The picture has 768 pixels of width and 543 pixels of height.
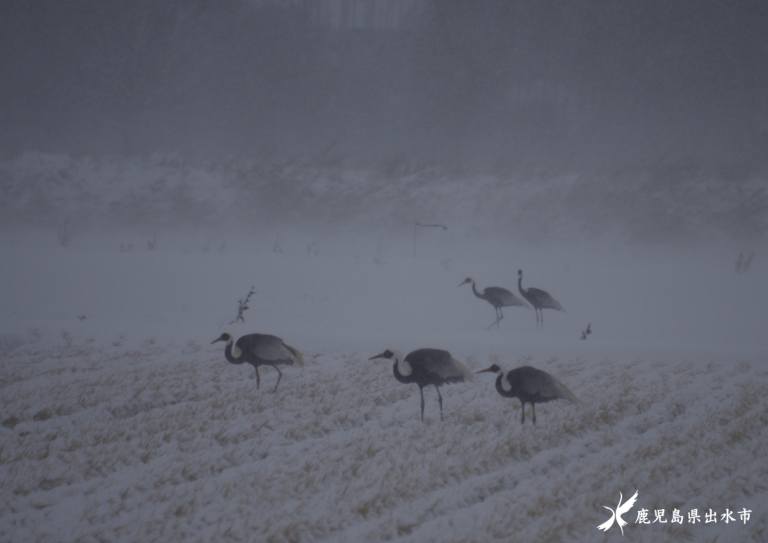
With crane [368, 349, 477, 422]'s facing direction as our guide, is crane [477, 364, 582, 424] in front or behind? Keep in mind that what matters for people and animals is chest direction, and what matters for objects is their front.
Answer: behind

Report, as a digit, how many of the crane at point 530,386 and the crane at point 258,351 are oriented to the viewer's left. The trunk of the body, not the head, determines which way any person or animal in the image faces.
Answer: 2

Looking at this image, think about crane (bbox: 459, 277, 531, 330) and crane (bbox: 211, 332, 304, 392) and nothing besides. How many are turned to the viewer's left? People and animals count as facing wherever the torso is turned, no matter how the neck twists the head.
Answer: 2

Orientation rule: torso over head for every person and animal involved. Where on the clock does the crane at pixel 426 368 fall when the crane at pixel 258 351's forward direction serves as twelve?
the crane at pixel 426 368 is roughly at 7 o'clock from the crane at pixel 258 351.

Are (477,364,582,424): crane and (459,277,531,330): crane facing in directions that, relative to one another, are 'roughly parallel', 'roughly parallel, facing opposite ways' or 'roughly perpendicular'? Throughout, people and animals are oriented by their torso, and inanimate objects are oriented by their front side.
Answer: roughly parallel

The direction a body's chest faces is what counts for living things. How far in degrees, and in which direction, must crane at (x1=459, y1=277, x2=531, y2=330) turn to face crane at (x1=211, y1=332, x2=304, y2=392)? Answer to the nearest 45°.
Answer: approximately 45° to its left

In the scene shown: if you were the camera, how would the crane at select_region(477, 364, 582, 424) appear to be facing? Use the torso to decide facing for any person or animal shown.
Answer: facing to the left of the viewer

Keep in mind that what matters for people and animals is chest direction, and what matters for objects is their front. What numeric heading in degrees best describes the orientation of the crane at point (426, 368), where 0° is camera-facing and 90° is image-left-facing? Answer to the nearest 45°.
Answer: approximately 90°

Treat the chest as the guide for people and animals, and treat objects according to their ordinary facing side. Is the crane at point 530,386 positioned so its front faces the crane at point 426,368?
yes

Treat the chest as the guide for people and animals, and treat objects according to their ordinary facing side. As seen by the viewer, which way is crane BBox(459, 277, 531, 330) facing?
to the viewer's left

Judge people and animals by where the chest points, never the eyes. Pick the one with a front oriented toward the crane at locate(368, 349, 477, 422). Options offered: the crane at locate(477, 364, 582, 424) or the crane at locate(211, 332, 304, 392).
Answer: the crane at locate(477, 364, 582, 424)

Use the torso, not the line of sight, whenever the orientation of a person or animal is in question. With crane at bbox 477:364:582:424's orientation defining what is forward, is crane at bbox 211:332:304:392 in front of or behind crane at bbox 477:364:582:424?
in front

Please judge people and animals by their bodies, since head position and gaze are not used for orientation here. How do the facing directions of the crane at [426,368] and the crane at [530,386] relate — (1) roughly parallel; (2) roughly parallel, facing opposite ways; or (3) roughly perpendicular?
roughly parallel

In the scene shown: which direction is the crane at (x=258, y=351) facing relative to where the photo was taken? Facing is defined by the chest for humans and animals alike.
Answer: to the viewer's left

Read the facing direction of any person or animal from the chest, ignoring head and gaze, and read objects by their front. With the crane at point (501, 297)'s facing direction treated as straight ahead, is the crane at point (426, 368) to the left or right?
on its left
